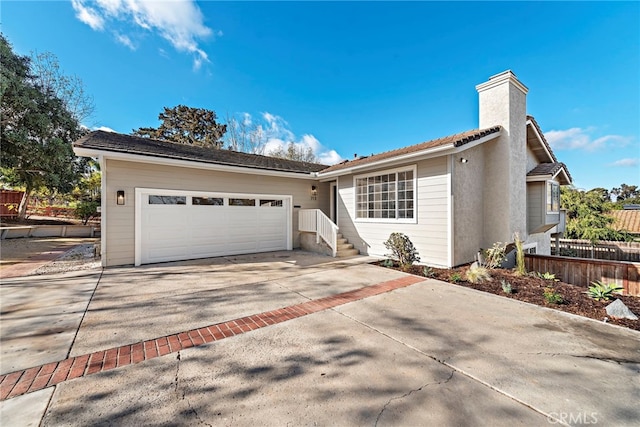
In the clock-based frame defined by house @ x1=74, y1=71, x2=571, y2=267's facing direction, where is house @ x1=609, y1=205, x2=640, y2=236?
house @ x1=609, y1=205, x2=640, y2=236 is roughly at 8 o'clock from house @ x1=74, y1=71, x2=571, y2=267.

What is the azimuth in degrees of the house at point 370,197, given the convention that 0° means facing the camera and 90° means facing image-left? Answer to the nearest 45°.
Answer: approximately 0°

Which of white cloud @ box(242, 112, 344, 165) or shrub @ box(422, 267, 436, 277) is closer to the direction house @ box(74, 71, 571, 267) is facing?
the shrub

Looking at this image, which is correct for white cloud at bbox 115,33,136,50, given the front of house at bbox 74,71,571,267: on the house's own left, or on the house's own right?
on the house's own right

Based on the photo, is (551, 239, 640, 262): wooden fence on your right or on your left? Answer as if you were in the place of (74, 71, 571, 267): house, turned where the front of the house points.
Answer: on your left

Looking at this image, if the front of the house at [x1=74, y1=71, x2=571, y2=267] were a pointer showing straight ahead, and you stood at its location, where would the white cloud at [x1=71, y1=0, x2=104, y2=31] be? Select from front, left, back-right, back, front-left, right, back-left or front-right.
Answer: right

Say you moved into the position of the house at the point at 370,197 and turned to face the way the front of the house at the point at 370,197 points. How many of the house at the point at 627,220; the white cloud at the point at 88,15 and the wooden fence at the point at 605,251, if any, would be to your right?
1

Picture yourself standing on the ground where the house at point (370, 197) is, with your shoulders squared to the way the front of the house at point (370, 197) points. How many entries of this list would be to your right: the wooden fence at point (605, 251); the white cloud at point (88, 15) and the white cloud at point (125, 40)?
2

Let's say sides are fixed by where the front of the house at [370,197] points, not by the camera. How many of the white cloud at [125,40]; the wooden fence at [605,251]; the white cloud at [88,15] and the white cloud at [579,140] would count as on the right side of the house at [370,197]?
2

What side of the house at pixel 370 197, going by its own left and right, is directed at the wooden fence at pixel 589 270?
left
